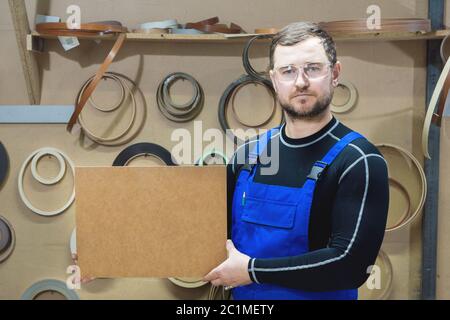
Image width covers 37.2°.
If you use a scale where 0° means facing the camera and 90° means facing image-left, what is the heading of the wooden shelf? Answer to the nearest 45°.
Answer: approximately 0°

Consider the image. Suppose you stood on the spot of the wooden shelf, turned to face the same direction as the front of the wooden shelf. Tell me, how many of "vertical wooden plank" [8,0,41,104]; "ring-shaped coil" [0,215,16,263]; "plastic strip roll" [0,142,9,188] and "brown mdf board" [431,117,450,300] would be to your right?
3

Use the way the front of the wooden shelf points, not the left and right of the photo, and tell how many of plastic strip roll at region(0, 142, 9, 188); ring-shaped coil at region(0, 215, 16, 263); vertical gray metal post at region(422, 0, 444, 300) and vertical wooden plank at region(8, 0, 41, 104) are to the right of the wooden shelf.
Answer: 3

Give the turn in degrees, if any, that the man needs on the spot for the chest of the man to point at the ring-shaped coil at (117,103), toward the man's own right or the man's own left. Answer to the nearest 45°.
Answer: approximately 90° to the man's own right

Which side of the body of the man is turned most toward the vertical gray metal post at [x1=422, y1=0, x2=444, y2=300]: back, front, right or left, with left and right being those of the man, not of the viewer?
back

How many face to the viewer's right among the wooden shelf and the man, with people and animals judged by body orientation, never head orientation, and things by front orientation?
0

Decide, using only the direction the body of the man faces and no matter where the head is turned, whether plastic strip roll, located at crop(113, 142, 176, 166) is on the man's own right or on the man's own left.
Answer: on the man's own right

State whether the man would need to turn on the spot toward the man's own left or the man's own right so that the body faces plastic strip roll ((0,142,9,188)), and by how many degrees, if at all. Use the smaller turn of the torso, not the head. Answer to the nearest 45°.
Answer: approximately 90° to the man's own right

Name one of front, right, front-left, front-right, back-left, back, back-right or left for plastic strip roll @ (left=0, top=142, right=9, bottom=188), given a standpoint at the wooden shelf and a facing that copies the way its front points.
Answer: right

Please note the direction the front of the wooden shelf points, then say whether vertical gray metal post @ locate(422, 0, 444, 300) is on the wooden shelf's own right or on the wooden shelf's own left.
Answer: on the wooden shelf's own left

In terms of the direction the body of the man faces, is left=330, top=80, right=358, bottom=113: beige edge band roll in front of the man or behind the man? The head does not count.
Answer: behind

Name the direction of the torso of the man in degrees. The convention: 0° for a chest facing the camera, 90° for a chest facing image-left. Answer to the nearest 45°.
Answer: approximately 45°

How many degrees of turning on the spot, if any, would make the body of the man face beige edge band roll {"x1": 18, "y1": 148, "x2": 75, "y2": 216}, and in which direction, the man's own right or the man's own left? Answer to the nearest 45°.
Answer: approximately 90° to the man's own right

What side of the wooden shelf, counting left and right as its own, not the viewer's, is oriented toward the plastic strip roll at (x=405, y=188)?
left
